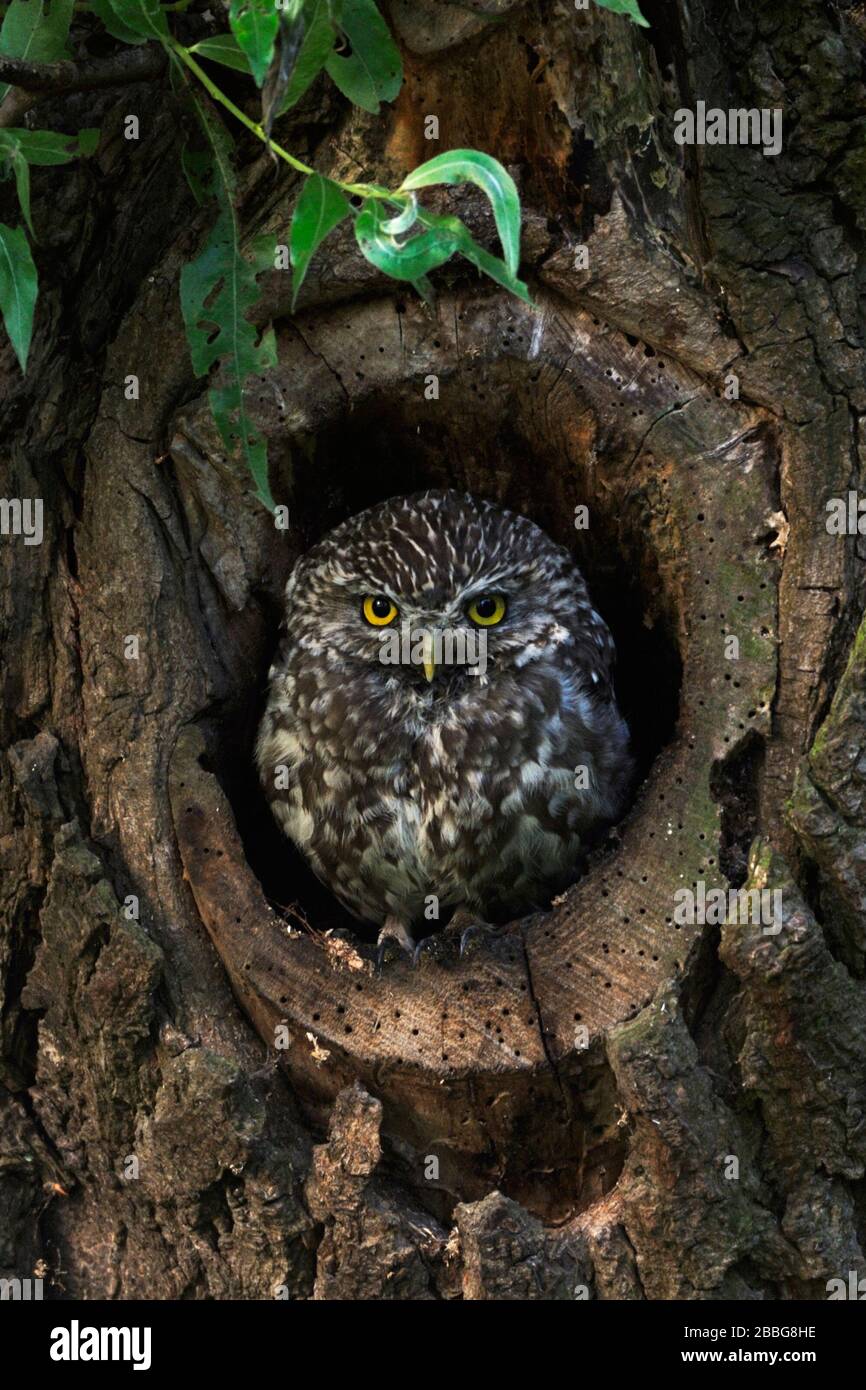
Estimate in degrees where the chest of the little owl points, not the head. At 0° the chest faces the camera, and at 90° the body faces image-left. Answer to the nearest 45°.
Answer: approximately 0°
